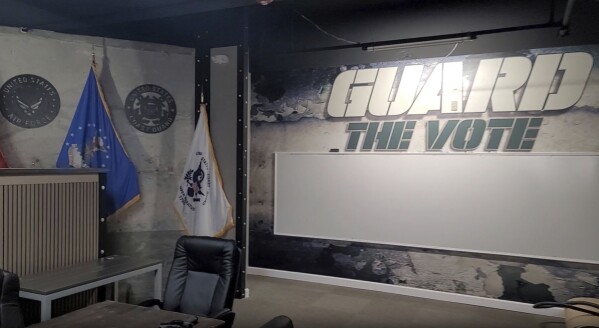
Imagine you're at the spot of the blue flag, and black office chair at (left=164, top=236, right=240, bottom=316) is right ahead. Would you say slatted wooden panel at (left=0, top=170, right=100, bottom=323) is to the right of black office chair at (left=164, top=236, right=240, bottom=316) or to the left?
right

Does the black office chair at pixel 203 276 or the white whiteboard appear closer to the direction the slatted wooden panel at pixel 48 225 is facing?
the black office chair

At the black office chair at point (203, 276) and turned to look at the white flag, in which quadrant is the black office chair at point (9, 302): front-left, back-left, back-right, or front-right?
back-left
